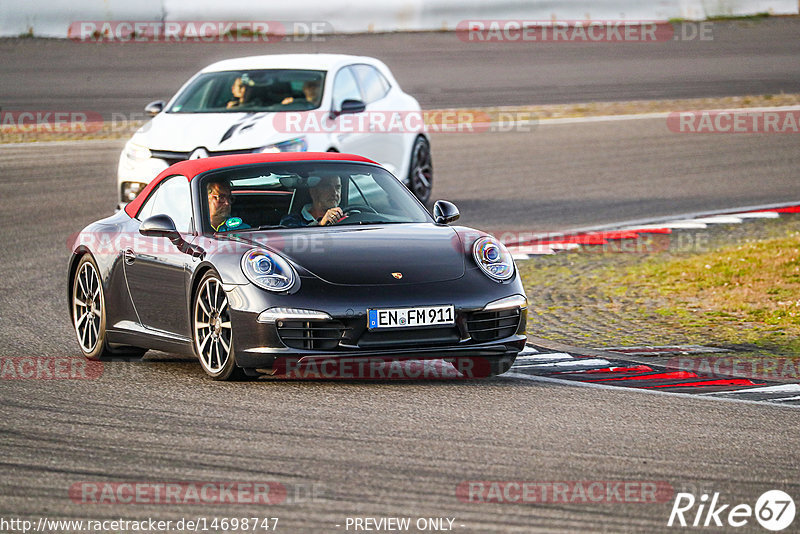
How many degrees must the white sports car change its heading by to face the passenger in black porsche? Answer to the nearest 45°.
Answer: approximately 45° to its left

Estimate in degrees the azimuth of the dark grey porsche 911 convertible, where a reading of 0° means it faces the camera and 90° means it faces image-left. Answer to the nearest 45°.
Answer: approximately 315°

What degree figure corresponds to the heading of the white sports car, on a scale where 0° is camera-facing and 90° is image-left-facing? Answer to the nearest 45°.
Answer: approximately 45°

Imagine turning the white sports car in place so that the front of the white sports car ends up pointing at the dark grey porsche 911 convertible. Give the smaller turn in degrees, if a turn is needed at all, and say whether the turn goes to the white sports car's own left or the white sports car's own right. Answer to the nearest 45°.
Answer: approximately 45° to the white sports car's own left

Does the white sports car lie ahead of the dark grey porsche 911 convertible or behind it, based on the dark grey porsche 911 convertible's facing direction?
behind
